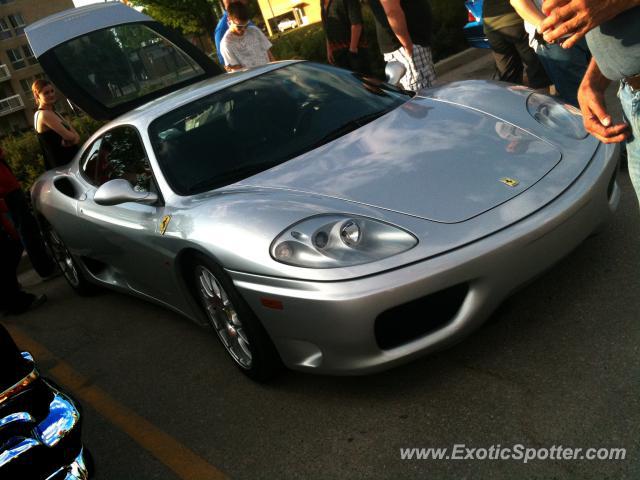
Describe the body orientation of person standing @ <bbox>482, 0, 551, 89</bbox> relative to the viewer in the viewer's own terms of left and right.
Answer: facing the viewer and to the left of the viewer

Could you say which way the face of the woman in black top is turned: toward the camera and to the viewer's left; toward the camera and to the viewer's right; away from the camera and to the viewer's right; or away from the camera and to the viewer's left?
toward the camera and to the viewer's right

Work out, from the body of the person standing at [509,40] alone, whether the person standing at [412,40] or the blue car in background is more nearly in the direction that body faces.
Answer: the person standing

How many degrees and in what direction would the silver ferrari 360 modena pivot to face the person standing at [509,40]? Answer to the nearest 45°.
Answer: approximately 90° to its left

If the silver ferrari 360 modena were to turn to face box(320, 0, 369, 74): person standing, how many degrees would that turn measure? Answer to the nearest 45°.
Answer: approximately 135° to its left

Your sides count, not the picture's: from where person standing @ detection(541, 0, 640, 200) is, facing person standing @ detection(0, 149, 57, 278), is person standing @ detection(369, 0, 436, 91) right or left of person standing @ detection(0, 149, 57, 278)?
right

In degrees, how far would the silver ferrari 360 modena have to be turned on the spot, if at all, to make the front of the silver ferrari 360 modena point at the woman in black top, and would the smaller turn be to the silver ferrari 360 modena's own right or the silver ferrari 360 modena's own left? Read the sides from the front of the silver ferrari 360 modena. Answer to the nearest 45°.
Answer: approximately 180°

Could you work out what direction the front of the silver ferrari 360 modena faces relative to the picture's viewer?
facing the viewer and to the right of the viewer

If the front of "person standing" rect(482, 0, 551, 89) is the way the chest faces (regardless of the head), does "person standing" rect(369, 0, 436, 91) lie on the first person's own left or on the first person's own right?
on the first person's own right
